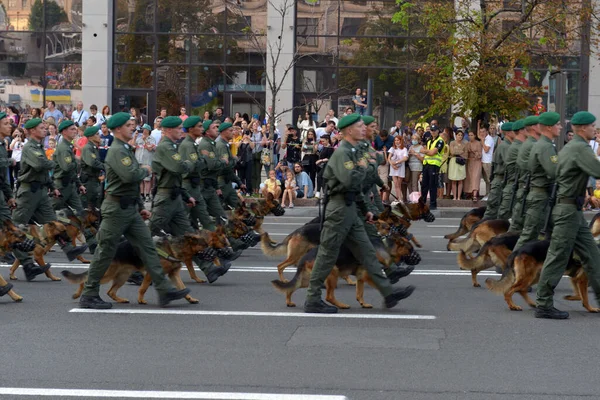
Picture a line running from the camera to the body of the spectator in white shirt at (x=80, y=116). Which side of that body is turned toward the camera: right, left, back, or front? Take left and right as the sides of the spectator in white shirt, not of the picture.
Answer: front

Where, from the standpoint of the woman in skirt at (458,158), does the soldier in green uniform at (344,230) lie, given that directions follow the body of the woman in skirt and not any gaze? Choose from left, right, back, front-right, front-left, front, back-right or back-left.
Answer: front

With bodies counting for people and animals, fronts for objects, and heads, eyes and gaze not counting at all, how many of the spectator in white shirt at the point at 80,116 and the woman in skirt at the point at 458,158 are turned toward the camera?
2

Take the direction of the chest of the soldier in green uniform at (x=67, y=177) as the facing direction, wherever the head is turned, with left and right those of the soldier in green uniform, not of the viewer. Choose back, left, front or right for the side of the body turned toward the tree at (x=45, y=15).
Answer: left

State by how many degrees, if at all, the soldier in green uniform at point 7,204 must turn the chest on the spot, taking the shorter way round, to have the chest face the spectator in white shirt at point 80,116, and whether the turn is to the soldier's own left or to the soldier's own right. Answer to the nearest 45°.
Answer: approximately 90° to the soldier's own left

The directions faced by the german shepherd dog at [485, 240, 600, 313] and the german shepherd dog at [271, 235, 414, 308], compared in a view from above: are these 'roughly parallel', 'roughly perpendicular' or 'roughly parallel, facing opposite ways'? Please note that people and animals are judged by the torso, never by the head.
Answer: roughly parallel

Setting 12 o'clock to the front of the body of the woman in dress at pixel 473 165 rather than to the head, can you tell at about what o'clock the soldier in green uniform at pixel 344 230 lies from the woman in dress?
The soldier in green uniform is roughly at 12 o'clock from the woman in dress.

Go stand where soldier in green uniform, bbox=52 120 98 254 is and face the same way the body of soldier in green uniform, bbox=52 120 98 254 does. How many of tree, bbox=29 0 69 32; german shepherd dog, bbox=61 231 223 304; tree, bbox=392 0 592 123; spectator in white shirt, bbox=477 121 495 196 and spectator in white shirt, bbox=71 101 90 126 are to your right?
1

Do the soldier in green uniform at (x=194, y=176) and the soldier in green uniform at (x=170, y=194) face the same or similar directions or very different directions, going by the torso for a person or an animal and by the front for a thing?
same or similar directions
